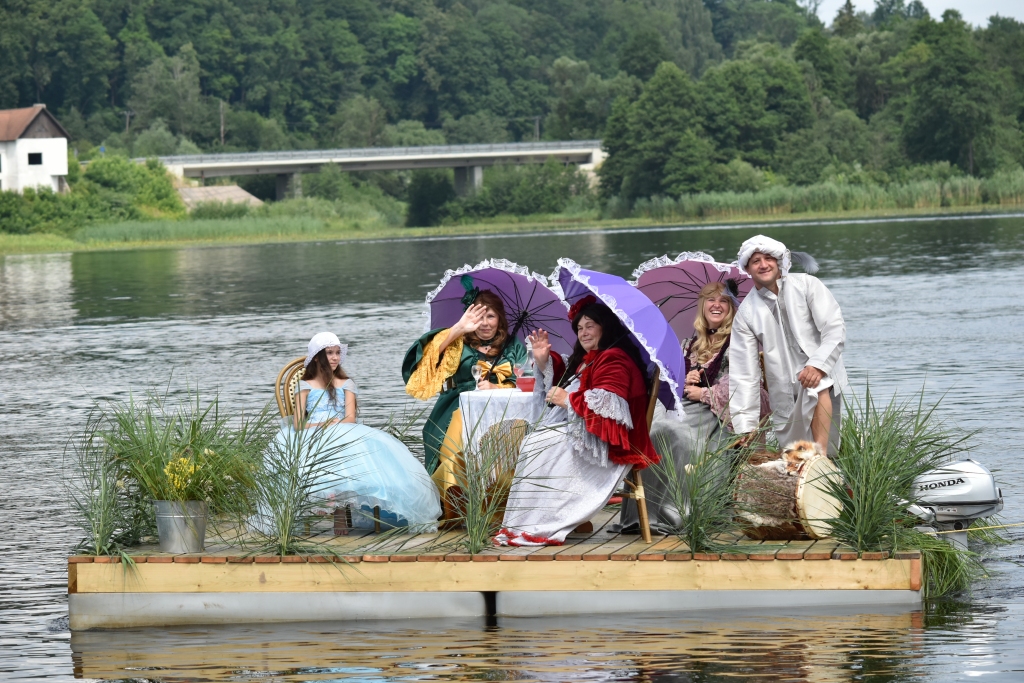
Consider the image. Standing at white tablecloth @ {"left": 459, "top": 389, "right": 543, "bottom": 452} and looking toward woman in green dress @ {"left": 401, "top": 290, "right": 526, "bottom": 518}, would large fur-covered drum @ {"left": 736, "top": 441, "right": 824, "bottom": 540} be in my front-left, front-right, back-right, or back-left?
back-right

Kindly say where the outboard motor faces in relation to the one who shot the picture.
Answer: facing to the left of the viewer

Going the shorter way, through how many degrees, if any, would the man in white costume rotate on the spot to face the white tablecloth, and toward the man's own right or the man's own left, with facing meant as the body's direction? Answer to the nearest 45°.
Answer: approximately 90° to the man's own right

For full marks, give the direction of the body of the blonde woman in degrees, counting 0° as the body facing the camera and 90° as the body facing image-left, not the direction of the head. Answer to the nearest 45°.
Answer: approximately 45°

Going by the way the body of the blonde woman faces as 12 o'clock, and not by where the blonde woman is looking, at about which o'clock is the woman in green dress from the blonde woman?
The woman in green dress is roughly at 2 o'clock from the blonde woman.

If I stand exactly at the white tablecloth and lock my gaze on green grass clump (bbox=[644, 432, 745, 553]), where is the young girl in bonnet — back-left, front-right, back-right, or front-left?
back-right

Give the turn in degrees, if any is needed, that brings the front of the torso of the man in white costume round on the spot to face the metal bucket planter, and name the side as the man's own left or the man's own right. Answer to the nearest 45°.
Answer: approximately 90° to the man's own right
